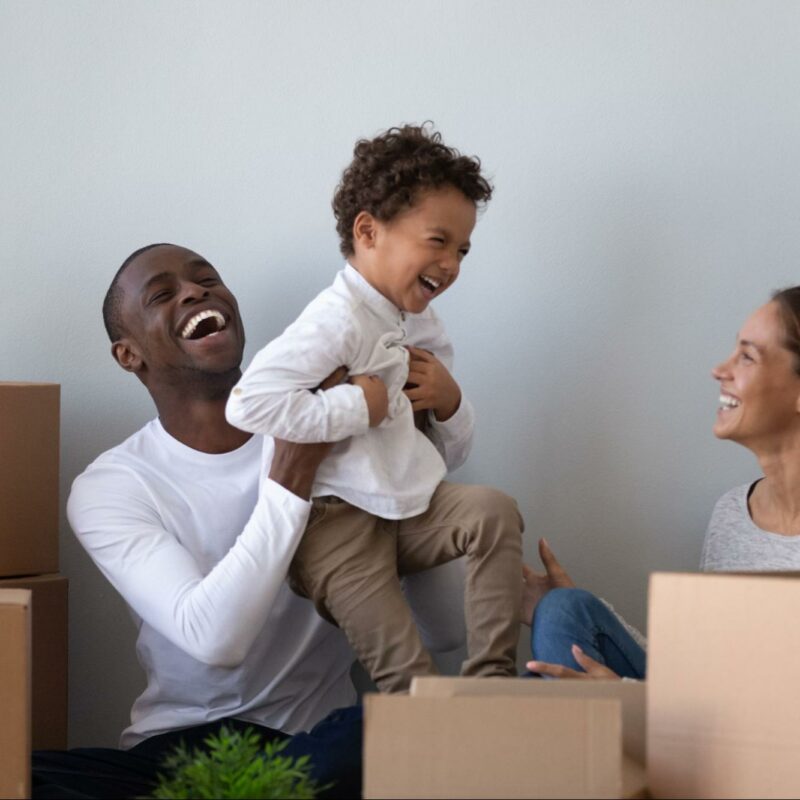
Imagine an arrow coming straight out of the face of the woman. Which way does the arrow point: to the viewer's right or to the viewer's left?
to the viewer's left

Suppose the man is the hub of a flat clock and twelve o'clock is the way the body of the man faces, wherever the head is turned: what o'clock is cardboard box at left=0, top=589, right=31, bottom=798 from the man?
The cardboard box is roughly at 2 o'clock from the man.

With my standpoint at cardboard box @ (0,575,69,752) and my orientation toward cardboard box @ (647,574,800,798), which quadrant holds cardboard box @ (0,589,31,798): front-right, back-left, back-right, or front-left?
front-right

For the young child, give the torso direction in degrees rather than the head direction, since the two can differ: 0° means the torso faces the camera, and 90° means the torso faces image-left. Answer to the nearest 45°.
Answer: approximately 315°

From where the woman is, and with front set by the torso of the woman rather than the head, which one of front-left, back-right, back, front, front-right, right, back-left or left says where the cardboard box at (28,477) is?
front-right

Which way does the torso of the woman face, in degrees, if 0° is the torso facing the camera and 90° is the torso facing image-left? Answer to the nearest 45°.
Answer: approximately 45°

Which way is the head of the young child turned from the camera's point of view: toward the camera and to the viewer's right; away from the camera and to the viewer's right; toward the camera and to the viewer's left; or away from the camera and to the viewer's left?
toward the camera and to the viewer's right

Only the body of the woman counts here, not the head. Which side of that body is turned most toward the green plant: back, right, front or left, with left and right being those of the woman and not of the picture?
front

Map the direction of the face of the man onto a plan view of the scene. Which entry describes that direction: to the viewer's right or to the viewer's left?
to the viewer's right

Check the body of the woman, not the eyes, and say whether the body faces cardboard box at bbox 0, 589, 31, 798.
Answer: yes

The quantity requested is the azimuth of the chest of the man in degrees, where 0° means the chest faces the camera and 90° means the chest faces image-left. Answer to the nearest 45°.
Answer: approximately 315°
